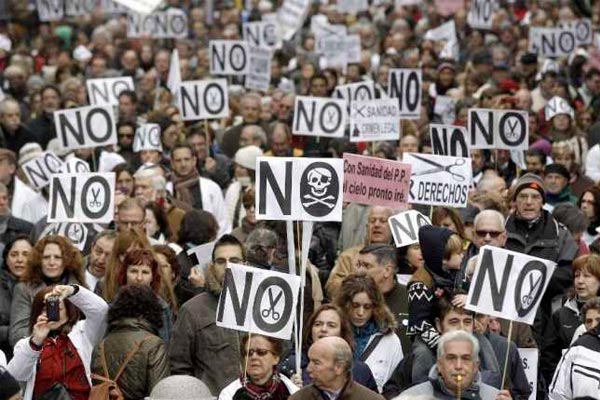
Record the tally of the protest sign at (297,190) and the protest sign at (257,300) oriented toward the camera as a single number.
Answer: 2

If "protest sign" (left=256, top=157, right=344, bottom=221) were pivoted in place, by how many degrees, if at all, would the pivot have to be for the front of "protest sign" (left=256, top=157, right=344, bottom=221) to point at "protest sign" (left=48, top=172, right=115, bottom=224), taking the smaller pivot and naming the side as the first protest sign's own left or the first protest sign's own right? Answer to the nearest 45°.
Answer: approximately 135° to the first protest sign's own right

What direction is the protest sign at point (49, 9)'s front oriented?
toward the camera

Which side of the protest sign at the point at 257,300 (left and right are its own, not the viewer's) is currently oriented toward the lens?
front

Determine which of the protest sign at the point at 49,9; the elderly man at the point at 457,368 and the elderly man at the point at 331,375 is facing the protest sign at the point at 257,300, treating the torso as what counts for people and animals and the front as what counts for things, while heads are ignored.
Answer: the protest sign at the point at 49,9

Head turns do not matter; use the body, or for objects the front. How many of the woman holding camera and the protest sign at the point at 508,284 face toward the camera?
2

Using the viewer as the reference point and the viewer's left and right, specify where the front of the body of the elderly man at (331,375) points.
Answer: facing the viewer and to the left of the viewer

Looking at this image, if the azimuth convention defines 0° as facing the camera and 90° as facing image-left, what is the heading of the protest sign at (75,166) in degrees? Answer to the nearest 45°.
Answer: approximately 0°

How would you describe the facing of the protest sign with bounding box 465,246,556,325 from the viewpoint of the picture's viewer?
facing the viewer

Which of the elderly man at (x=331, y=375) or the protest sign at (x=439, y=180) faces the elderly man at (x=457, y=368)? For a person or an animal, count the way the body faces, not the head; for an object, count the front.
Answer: the protest sign

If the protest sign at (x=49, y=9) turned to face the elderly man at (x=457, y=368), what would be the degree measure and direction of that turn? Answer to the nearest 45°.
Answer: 0° — it already faces them

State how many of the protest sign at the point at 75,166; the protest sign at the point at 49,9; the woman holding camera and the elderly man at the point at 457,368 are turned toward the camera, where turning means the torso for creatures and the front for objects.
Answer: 4

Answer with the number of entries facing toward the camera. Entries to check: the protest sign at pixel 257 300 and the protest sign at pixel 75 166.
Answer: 2
